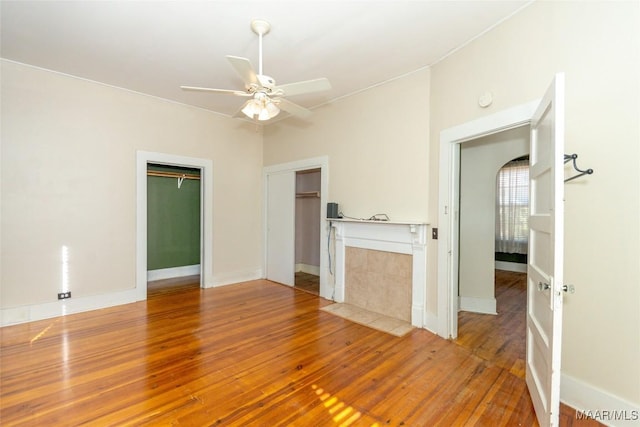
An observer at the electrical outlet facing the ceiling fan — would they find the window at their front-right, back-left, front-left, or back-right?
front-left

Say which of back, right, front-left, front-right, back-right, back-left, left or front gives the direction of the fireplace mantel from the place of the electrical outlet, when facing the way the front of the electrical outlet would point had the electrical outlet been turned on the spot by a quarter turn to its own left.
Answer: front-right

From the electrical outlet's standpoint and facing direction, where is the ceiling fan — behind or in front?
in front

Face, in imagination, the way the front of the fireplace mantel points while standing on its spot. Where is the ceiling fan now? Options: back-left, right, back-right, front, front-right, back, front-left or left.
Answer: front

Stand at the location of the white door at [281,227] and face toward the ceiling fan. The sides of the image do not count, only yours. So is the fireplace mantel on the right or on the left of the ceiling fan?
left

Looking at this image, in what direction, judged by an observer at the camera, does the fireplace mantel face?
facing the viewer and to the left of the viewer

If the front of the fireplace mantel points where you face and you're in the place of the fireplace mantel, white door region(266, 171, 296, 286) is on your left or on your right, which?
on your right

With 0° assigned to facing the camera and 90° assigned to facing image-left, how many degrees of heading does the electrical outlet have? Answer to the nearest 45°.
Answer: approximately 0°

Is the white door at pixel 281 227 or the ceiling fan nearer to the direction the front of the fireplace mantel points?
the ceiling fan

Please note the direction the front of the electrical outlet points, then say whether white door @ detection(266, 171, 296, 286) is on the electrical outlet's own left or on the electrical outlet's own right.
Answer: on the electrical outlet's own left

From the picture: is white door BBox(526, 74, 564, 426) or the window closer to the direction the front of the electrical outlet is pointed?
the white door

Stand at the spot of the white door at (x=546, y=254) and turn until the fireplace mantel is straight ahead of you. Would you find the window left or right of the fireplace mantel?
right

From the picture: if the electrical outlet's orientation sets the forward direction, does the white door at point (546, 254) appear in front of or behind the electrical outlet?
in front
